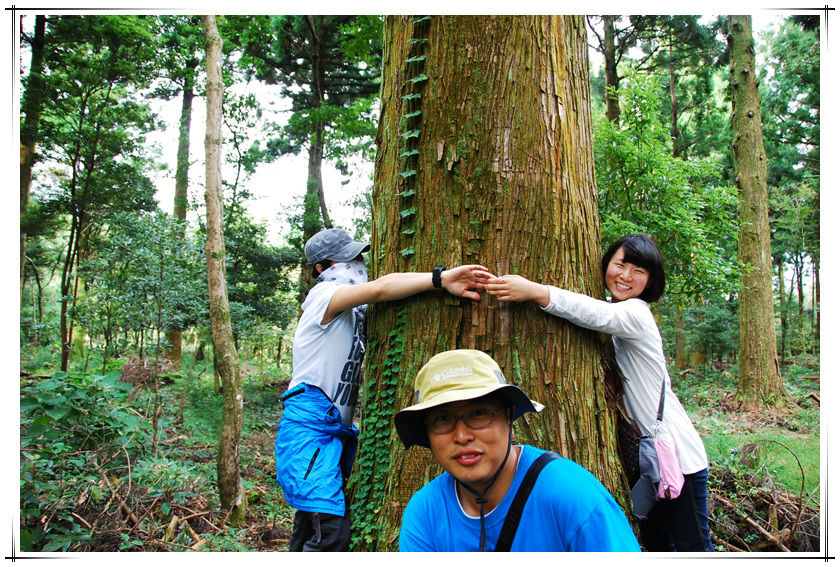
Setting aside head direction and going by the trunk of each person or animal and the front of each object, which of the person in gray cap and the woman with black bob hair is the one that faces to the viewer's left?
the woman with black bob hair

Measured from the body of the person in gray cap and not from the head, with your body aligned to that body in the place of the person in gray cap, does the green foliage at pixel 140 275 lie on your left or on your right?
on your left

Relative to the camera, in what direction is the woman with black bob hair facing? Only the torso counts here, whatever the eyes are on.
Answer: to the viewer's left

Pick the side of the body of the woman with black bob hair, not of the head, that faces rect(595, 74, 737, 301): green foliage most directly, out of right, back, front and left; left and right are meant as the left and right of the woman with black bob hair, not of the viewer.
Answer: right

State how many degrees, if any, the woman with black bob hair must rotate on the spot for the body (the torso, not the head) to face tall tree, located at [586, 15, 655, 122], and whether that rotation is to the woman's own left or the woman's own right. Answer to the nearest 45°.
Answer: approximately 90° to the woman's own right

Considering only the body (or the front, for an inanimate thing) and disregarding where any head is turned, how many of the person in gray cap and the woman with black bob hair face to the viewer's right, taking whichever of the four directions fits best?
1

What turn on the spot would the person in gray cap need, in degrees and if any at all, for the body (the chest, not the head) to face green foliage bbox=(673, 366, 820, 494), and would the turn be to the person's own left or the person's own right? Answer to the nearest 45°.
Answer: approximately 45° to the person's own left

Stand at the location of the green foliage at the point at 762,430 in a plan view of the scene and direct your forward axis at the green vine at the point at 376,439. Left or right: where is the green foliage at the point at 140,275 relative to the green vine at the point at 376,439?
right

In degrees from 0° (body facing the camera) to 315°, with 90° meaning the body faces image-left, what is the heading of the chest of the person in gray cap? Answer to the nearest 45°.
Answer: approximately 270°

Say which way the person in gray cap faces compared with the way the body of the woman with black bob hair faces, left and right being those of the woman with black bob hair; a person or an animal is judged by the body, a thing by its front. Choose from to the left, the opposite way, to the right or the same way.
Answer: the opposite way

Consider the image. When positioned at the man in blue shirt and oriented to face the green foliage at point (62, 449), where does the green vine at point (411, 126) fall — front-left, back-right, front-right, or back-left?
front-right
